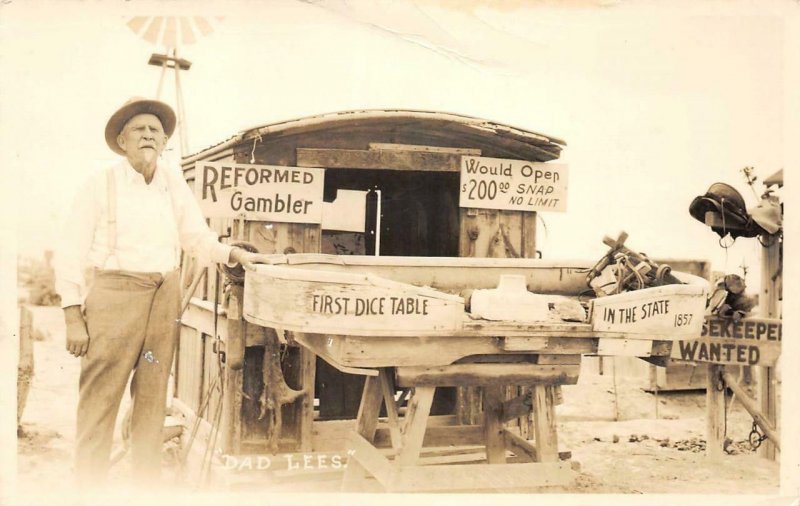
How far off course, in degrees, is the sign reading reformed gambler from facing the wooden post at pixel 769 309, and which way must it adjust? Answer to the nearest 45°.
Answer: approximately 90° to its left

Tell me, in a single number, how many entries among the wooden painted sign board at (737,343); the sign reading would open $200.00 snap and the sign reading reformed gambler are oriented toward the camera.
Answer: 3

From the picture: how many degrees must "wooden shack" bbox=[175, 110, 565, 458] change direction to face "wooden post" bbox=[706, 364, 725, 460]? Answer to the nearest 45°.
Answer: approximately 90° to its left

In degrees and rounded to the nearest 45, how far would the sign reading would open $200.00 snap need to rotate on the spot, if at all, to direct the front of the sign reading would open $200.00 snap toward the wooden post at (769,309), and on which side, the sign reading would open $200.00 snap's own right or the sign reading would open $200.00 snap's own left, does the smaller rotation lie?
approximately 90° to the sign reading would open $200.00 snap's own left

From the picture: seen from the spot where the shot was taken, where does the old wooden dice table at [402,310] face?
facing the viewer

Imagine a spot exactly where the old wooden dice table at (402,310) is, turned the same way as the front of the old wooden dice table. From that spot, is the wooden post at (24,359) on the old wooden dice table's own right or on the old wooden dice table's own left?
on the old wooden dice table's own right

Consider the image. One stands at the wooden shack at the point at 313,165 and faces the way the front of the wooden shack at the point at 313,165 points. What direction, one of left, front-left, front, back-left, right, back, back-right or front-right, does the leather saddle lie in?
left

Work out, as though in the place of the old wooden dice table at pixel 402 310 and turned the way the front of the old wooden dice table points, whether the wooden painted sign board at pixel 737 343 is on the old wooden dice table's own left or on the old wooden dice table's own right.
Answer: on the old wooden dice table's own left

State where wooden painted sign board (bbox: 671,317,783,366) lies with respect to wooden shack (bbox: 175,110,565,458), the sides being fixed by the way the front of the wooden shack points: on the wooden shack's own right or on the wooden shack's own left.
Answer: on the wooden shack's own left

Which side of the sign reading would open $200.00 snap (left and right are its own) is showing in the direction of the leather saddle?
left
